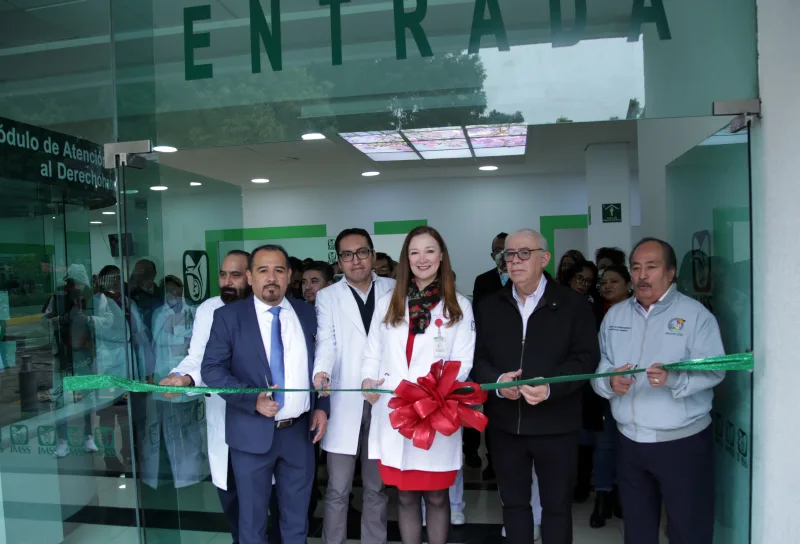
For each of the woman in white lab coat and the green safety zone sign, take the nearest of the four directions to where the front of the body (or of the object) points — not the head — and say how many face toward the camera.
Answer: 2

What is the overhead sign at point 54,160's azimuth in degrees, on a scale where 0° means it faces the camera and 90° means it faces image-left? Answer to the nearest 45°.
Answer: approximately 315°

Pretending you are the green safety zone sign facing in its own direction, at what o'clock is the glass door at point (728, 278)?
The glass door is roughly at 12 o'clock from the green safety zone sign.

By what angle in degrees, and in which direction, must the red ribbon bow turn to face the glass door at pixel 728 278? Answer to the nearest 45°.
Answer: approximately 90° to its left

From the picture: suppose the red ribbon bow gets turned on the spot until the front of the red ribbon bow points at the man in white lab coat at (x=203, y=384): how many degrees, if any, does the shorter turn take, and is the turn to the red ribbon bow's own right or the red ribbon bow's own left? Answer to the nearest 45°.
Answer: approximately 135° to the red ribbon bow's own right
